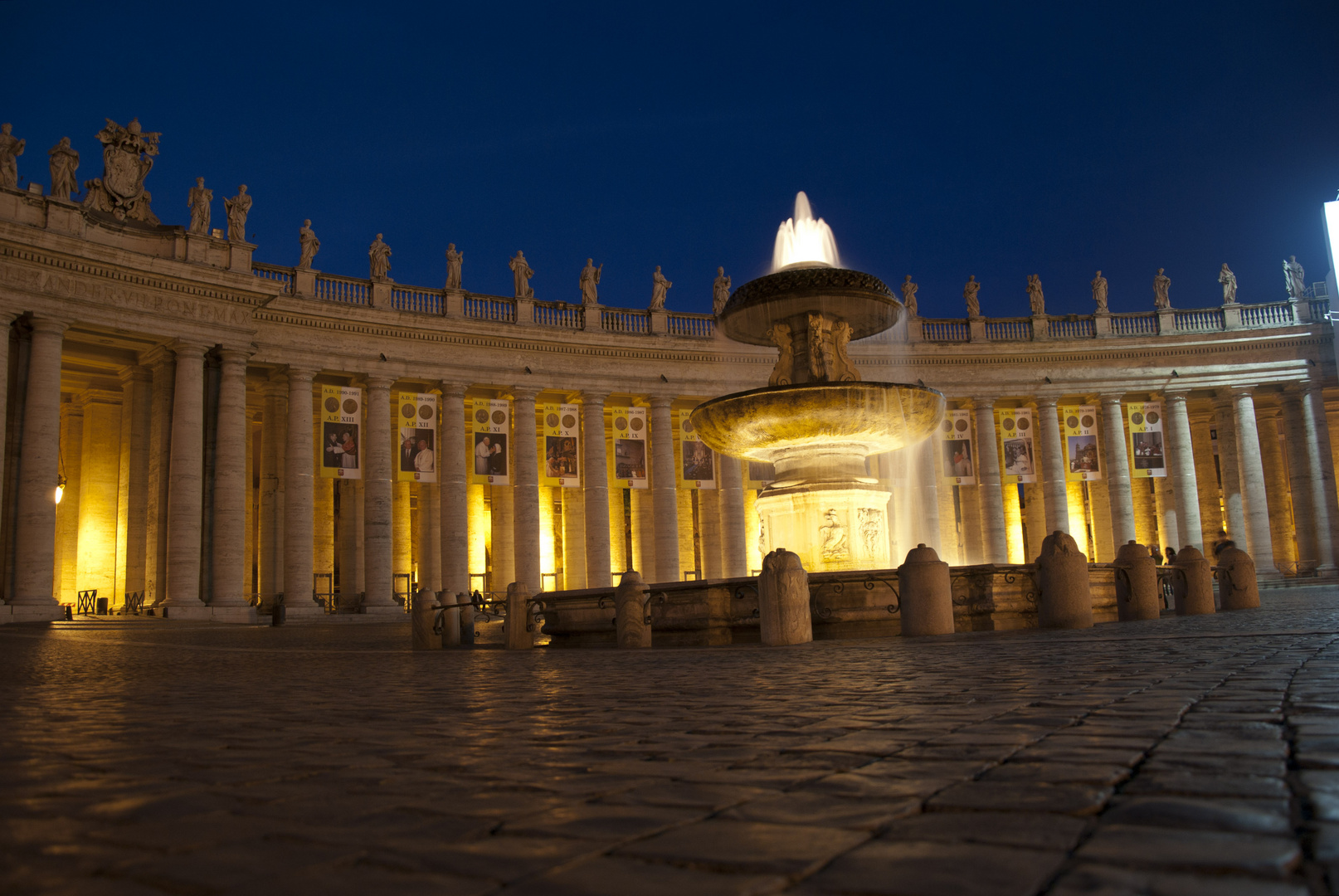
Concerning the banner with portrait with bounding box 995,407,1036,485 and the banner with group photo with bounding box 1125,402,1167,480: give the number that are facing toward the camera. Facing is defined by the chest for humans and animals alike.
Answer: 2

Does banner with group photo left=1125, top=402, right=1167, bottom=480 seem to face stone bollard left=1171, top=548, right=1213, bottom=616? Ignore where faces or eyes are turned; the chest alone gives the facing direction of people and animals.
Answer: yes

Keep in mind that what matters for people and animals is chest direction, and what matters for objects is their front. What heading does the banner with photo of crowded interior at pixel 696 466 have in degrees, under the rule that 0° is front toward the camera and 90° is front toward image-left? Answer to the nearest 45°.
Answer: approximately 0°

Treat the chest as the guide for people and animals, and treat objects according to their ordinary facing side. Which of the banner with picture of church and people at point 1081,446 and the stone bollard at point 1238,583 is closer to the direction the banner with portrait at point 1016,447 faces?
the stone bollard

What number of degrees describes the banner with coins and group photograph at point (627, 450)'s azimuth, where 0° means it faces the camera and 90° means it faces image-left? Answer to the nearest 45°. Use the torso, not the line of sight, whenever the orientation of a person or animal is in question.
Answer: approximately 0°
